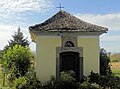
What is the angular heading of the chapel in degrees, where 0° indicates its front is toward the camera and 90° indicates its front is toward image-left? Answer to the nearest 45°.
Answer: approximately 0°
